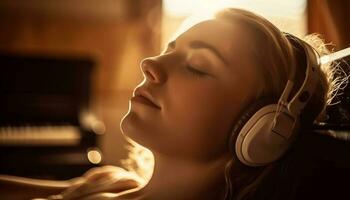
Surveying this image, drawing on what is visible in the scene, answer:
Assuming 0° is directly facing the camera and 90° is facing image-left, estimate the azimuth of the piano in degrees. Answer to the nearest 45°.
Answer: approximately 0°
